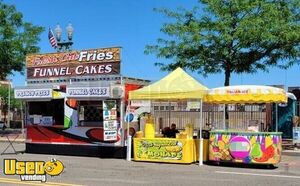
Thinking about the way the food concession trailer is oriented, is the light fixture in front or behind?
behind

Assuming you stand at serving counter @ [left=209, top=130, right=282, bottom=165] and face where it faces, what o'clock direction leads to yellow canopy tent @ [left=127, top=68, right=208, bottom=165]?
The yellow canopy tent is roughly at 4 o'clock from the serving counter.

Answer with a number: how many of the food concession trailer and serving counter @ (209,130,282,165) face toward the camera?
2

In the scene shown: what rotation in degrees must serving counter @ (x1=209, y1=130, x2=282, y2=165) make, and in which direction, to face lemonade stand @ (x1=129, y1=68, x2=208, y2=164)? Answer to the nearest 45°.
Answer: approximately 90° to its right

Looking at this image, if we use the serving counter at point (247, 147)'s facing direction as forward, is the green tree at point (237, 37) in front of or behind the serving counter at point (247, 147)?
behind

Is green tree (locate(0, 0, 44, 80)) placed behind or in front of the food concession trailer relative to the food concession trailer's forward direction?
behind

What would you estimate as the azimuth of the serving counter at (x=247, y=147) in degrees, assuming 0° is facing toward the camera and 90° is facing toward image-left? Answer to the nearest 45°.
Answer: approximately 0°

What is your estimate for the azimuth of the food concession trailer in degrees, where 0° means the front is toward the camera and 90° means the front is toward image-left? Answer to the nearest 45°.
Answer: approximately 0°

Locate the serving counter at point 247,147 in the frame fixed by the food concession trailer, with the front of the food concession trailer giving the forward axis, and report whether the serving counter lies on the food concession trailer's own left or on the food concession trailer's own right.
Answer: on the food concession trailer's own left

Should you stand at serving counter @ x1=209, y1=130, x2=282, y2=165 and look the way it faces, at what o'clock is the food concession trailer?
The food concession trailer is roughly at 4 o'clock from the serving counter.

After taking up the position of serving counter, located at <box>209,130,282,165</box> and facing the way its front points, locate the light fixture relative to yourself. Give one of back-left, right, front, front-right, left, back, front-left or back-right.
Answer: back-right
